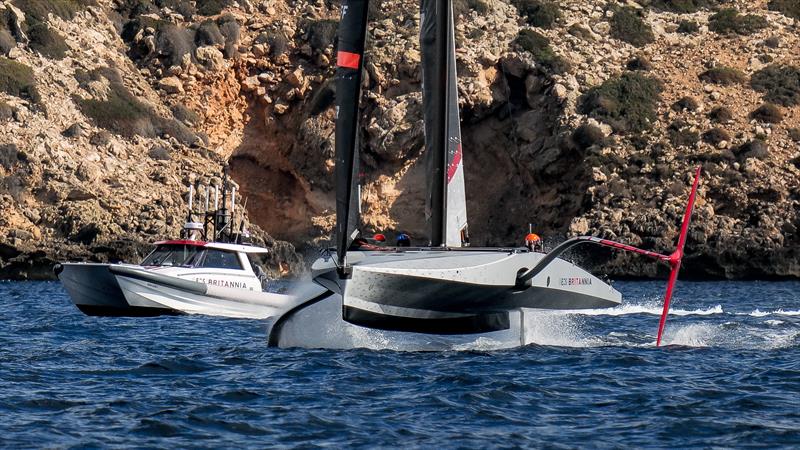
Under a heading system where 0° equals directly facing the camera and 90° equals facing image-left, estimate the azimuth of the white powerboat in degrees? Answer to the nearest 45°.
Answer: approximately 90°

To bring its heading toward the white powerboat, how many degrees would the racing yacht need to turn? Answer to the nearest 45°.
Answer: approximately 90° to its right

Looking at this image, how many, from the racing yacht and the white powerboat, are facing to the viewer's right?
0

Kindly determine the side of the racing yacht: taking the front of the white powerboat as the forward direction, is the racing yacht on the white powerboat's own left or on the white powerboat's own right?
on the white powerboat's own left

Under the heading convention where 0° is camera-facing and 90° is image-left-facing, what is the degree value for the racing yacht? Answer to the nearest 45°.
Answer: approximately 45°
